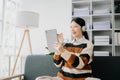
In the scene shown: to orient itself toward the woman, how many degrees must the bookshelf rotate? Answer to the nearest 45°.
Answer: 0° — it already faces them

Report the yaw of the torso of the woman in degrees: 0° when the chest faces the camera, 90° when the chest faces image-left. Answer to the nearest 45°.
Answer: approximately 45°

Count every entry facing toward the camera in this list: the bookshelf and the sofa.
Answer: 2
